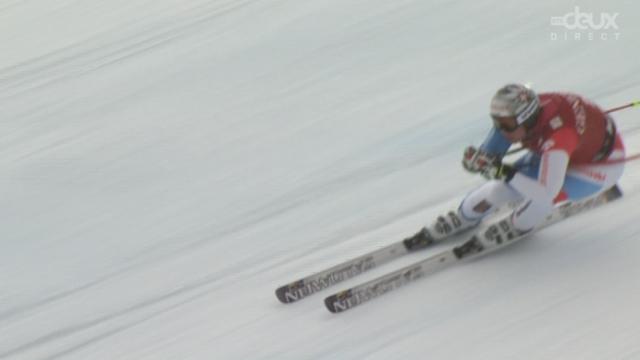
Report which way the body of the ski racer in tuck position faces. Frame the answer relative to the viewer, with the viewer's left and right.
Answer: facing the viewer and to the left of the viewer
